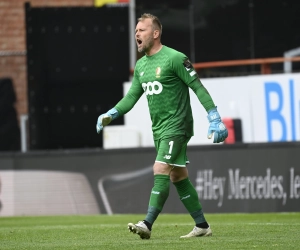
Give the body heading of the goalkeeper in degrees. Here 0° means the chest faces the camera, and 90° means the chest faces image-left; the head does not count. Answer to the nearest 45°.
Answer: approximately 45°
